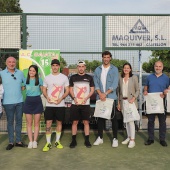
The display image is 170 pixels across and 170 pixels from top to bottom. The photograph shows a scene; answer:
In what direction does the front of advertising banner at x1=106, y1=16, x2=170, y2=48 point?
toward the camera

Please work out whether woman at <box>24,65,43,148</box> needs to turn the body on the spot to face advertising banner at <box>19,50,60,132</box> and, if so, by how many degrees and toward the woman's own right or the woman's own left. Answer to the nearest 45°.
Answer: approximately 180°

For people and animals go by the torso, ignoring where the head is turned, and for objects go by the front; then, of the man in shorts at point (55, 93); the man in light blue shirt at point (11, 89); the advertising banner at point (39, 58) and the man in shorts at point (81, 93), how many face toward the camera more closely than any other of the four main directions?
4

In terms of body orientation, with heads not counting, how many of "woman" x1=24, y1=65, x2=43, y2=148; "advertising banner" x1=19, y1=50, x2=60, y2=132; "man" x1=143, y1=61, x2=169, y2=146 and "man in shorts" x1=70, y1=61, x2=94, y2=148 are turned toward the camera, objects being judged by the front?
4

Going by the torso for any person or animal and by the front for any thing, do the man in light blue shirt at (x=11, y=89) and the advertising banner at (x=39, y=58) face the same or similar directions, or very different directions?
same or similar directions

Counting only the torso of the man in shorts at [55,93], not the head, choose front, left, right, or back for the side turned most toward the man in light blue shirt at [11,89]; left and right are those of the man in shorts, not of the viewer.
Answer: right

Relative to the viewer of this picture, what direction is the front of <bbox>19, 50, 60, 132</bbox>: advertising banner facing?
facing the viewer
